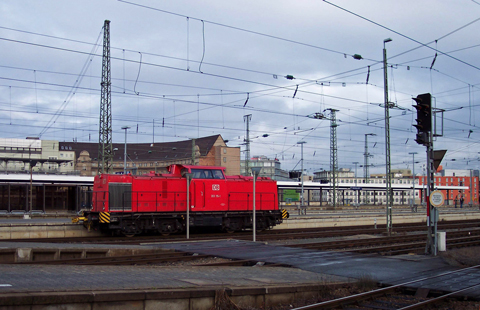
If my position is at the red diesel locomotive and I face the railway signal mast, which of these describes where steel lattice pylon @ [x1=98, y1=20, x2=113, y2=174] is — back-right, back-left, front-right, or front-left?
back-left

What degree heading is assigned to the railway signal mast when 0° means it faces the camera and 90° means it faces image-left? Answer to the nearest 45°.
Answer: approximately 45°

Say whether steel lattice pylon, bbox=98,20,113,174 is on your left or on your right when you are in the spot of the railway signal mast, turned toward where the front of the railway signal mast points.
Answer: on your right

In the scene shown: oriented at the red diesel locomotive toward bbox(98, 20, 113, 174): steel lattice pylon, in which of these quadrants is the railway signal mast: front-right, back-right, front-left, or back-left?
back-right

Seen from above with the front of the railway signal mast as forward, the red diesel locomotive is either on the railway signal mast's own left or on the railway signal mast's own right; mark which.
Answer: on the railway signal mast's own right
